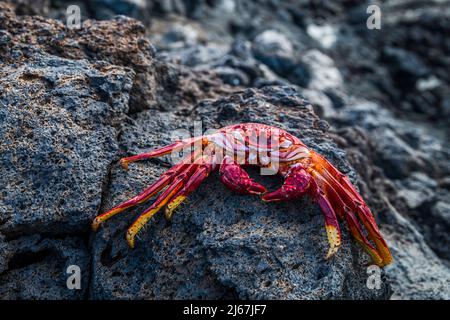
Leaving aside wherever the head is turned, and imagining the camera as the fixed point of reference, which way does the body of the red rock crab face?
toward the camera

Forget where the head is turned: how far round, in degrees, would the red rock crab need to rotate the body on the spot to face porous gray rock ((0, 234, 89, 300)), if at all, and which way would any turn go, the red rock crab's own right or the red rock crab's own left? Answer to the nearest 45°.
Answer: approximately 90° to the red rock crab's own right
